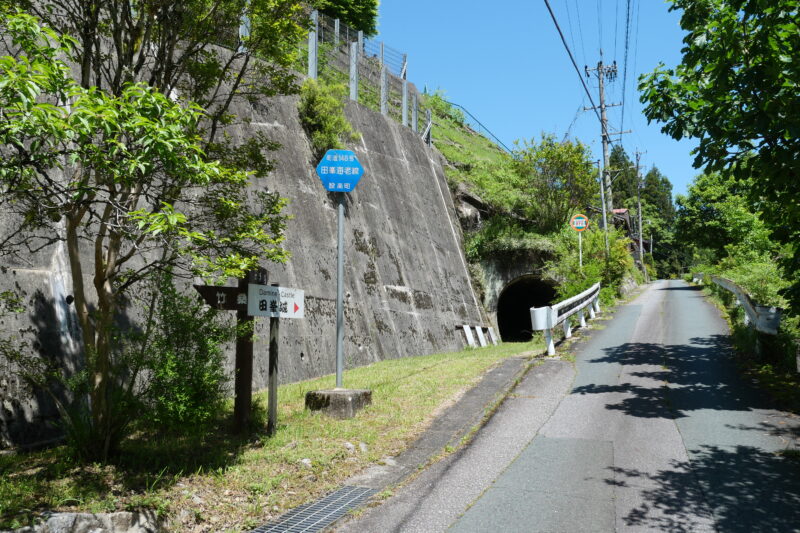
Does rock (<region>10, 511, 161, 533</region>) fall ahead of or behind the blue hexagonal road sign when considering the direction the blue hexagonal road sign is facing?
ahead

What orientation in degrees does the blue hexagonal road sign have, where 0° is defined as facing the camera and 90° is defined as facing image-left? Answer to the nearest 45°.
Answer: approximately 0°

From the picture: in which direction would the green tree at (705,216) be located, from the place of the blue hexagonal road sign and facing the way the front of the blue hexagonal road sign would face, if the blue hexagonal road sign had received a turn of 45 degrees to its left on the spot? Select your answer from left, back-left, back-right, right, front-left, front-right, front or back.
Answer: left

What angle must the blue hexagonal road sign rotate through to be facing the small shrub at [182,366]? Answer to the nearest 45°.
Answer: approximately 45° to its right

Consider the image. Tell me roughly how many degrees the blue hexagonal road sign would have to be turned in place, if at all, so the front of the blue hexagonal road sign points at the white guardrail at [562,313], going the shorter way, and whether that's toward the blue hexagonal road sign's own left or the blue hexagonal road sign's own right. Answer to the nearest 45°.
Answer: approximately 135° to the blue hexagonal road sign's own left
